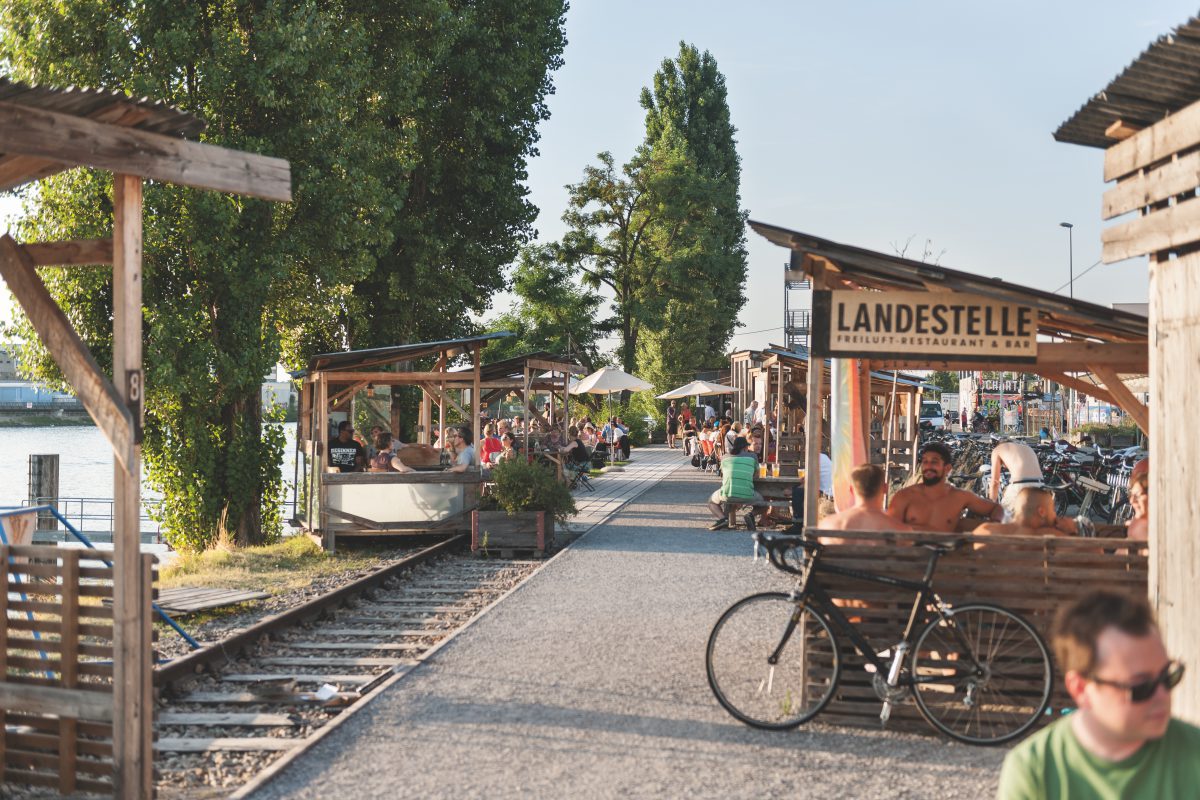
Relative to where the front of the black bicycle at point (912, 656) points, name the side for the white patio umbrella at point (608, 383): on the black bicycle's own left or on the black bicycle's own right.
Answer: on the black bicycle's own right

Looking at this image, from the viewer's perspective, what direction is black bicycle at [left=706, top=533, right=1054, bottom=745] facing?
to the viewer's left

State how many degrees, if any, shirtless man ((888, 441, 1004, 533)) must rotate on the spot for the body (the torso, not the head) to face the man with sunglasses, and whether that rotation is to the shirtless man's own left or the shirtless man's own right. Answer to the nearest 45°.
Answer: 0° — they already face them

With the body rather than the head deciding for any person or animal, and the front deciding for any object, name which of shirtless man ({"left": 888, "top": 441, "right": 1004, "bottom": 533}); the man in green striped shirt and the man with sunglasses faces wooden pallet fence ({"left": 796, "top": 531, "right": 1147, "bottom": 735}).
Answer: the shirtless man

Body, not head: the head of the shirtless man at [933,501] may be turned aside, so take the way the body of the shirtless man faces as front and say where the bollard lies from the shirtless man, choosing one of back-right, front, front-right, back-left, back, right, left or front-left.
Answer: back-right

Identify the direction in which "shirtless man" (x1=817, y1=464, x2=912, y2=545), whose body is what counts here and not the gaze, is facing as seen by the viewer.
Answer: away from the camera

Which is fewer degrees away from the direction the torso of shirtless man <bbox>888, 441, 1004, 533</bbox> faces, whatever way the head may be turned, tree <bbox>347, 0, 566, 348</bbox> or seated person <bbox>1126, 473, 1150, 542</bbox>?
the seated person

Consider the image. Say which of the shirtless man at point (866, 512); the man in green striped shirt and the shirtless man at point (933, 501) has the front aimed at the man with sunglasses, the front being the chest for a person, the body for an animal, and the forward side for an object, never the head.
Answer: the shirtless man at point (933, 501)

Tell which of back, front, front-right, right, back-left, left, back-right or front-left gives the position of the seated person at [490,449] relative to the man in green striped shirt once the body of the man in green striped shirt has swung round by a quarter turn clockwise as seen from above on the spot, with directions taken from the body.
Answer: back-left
